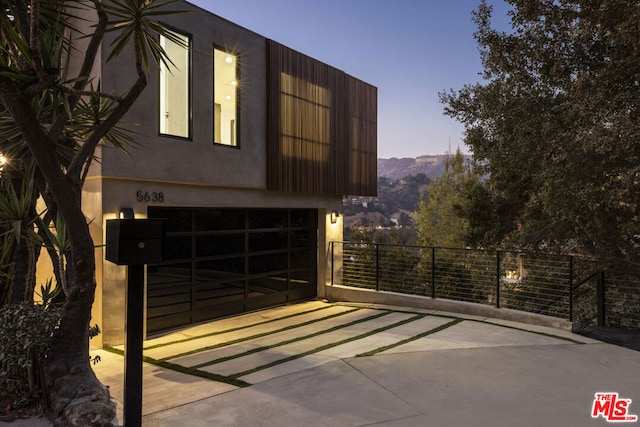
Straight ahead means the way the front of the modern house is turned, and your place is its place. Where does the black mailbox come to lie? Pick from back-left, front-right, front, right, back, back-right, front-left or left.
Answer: front-right

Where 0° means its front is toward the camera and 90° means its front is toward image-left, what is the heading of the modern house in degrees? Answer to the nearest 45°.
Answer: approximately 315°

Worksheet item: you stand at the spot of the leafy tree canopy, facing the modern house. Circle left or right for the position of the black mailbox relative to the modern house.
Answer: left

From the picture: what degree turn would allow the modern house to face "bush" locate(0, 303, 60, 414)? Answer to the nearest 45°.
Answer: approximately 45° to its right

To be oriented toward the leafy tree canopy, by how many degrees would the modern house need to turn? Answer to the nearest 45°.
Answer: approximately 45° to its left
